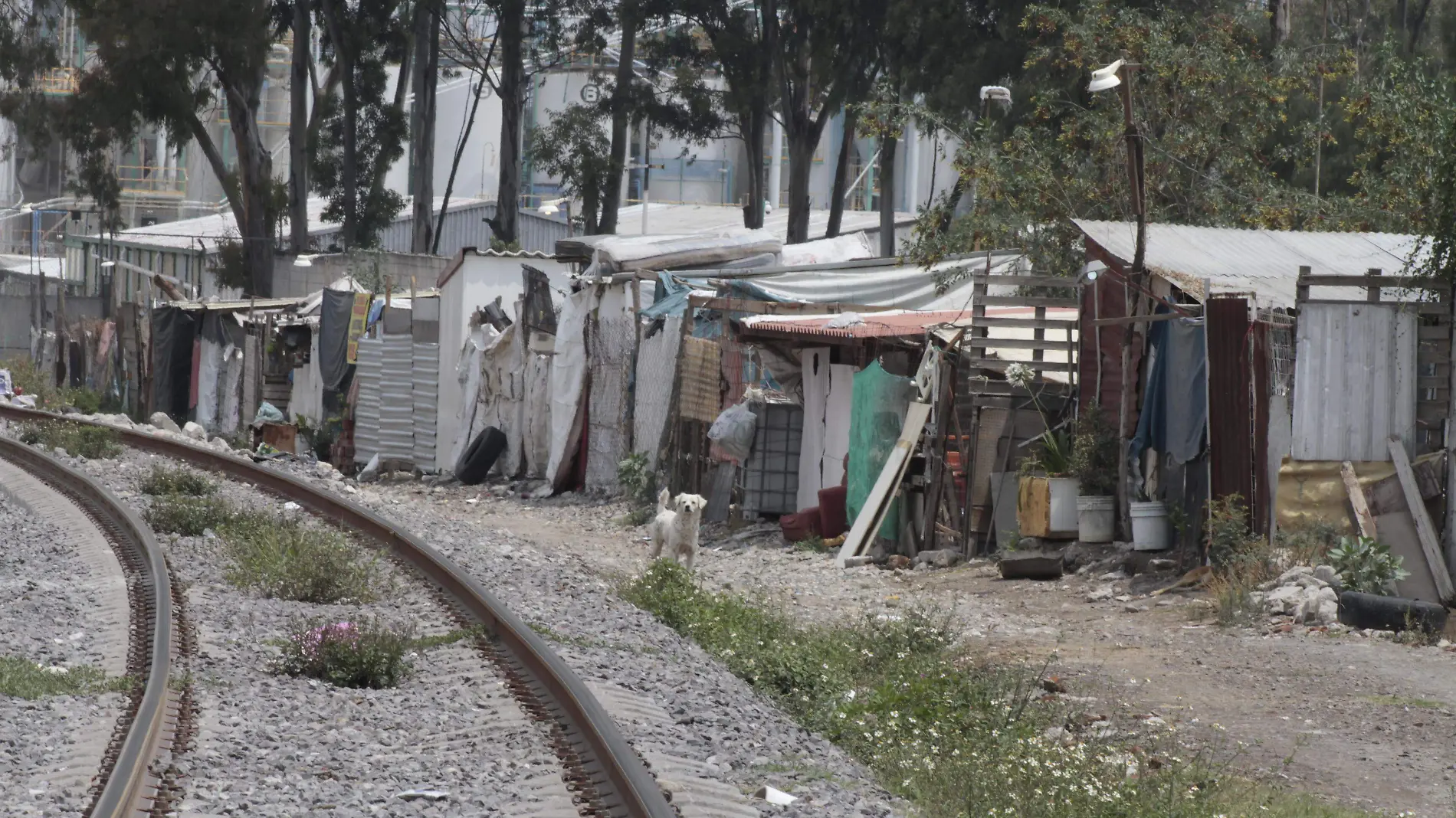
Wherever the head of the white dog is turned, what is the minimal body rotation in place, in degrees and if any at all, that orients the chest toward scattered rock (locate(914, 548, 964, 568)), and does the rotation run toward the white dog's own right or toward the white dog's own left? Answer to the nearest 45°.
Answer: approximately 90° to the white dog's own left

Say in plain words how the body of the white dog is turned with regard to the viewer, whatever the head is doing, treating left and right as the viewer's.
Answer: facing the viewer and to the right of the viewer

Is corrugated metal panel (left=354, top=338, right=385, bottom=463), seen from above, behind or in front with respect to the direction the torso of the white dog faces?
behind

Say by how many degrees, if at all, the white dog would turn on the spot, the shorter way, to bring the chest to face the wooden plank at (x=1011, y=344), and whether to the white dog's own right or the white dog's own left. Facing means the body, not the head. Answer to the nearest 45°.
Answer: approximately 90° to the white dog's own left

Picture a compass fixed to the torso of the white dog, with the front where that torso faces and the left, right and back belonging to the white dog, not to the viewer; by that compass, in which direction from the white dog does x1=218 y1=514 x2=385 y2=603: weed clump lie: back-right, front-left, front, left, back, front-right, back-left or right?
right

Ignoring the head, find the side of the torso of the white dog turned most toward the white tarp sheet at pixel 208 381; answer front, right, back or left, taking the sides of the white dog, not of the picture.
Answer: back

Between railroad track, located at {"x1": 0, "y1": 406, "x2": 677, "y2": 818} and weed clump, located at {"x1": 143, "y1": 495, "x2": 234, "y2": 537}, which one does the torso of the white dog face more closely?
the railroad track

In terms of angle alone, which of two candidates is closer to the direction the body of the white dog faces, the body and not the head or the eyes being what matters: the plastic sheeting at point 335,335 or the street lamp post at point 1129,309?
the street lamp post

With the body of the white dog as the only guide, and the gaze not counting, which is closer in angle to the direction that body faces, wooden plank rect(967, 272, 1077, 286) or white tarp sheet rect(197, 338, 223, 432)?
the wooden plank

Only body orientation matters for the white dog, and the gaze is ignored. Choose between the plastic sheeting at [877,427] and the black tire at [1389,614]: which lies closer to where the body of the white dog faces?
the black tire

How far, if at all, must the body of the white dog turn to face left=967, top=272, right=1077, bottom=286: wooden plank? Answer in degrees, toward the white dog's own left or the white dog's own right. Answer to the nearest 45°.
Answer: approximately 90° to the white dog's own left

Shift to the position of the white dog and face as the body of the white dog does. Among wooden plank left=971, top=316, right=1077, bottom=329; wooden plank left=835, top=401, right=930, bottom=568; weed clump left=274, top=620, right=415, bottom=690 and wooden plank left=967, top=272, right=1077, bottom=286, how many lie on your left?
3

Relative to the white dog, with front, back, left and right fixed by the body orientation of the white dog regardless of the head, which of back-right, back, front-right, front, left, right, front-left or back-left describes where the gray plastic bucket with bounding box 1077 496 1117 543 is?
front-left

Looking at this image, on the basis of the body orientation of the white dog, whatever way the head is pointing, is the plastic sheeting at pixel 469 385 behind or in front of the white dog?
behind

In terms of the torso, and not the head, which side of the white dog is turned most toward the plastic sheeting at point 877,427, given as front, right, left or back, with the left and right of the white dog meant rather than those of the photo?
left
